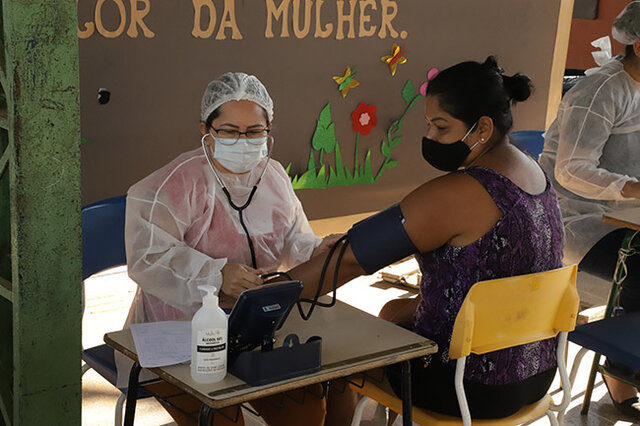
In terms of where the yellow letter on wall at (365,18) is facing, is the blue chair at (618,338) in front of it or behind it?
in front

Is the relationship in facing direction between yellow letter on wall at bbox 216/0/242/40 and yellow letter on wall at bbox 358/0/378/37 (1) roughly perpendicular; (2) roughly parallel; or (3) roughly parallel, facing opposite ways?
roughly parallel

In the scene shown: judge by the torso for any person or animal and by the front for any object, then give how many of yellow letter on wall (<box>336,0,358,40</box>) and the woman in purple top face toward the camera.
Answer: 1

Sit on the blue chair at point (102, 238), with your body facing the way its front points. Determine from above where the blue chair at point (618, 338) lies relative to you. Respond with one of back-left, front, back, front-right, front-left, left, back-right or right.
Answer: front-left

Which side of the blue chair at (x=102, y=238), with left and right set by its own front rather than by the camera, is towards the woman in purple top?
front

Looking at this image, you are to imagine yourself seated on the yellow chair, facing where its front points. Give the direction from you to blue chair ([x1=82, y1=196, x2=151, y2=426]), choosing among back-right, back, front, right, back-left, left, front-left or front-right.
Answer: front-left

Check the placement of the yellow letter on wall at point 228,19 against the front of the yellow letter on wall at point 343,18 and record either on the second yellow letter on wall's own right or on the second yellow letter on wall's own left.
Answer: on the second yellow letter on wall's own right

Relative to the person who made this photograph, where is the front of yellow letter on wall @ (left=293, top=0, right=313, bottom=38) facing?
facing the viewer

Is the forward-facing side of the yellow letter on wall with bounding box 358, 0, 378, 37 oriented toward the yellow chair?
yes

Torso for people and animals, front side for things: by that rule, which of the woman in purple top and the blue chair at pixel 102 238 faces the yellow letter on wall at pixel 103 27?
the woman in purple top

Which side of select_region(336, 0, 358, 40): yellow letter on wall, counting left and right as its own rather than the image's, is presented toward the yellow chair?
front

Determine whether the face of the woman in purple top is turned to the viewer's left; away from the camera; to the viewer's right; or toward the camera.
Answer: to the viewer's left

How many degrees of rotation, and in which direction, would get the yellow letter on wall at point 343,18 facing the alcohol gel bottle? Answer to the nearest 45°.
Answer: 0° — it already faces it

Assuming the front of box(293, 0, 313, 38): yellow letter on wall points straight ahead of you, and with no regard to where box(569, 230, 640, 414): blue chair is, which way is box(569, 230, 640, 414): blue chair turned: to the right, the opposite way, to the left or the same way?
to the right

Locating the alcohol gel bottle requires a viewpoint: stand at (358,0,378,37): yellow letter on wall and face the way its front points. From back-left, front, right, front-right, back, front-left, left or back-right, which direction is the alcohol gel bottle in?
front

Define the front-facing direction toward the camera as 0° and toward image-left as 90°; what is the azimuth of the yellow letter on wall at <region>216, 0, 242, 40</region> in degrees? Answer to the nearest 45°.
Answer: approximately 0°

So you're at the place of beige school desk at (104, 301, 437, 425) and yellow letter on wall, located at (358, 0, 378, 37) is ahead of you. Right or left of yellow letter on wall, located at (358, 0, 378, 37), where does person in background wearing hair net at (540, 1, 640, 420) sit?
right

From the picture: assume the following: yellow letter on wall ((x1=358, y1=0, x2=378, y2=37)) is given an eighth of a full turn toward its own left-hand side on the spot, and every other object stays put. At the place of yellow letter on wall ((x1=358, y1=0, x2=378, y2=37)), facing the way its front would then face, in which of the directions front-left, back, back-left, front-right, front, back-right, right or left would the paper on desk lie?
front-right

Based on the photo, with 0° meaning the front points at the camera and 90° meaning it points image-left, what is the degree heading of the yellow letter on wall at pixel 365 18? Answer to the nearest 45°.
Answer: approximately 0°

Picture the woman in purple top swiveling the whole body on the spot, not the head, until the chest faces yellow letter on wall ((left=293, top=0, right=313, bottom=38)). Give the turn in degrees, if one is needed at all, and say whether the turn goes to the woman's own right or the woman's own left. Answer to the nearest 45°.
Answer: approximately 45° to the woman's own right
